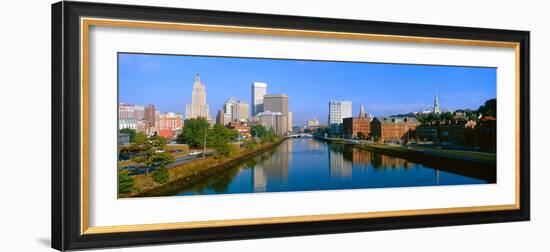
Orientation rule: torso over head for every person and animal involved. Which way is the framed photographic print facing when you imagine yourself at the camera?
facing the viewer and to the right of the viewer
